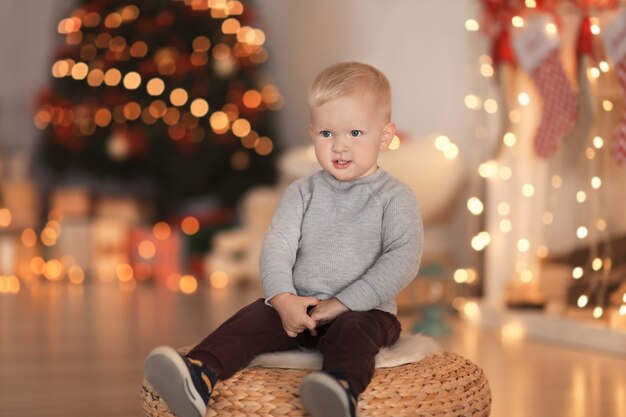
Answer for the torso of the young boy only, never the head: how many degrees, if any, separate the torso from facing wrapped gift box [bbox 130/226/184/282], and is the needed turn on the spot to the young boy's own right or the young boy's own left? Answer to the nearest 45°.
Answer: approximately 135° to the young boy's own right

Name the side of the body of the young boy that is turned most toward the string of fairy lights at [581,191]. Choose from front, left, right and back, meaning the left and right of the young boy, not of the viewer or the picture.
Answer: back

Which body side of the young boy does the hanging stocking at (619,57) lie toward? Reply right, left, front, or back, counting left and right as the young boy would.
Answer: back

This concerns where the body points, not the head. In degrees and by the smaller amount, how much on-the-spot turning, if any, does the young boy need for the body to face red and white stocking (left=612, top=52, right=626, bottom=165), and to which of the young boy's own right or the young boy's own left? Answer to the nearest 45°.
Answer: approximately 180°

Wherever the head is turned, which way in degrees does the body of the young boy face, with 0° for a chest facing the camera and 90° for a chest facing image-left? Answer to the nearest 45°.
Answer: approximately 45°

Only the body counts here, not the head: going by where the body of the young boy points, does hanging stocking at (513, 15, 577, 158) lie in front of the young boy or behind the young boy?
behind

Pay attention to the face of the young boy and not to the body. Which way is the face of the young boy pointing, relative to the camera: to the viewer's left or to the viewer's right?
to the viewer's left
